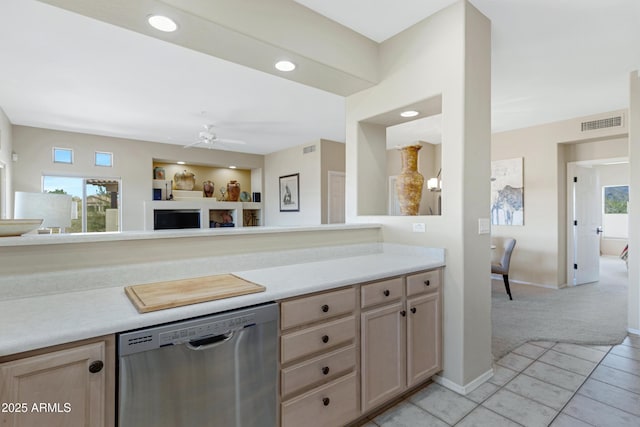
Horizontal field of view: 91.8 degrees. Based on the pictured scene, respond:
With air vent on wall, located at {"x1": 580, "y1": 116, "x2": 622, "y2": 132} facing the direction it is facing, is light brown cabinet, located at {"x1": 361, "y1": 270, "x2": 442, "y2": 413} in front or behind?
in front

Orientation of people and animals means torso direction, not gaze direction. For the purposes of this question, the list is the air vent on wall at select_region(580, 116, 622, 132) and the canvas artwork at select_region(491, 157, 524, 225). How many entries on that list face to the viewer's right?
0

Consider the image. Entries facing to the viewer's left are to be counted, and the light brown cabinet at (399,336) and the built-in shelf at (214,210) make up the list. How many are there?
0

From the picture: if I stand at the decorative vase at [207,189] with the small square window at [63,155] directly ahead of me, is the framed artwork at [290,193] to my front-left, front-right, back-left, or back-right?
back-left

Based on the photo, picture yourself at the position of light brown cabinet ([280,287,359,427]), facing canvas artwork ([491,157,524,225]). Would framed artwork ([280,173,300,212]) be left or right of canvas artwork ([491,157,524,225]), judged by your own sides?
left

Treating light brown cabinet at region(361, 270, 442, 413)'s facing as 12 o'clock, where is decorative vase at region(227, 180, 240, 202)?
The decorative vase is roughly at 6 o'clock from the light brown cabinet.

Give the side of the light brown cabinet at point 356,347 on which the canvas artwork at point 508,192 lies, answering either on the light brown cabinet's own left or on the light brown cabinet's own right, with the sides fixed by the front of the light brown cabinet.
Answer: on the light brown cabinet's own left

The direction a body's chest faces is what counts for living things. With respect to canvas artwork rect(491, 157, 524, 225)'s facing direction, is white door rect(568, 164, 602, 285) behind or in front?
behind

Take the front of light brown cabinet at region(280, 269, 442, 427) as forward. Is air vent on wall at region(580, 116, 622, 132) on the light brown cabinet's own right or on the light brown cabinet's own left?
on the light brown cabinet's own left
